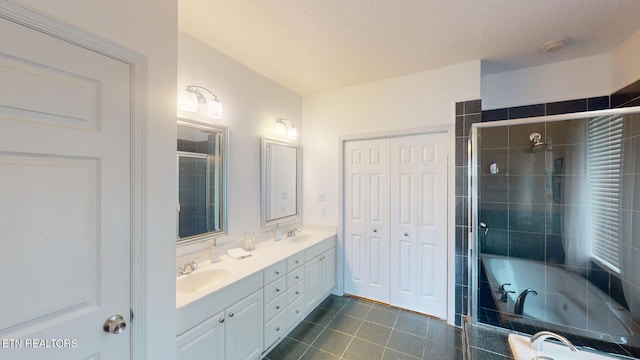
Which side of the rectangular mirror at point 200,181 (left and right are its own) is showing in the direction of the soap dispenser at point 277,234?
left

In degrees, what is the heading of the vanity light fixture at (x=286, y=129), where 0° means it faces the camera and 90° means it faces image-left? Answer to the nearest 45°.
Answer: approximately 315°

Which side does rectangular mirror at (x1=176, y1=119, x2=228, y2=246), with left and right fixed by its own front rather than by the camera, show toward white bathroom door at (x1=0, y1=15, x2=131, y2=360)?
right

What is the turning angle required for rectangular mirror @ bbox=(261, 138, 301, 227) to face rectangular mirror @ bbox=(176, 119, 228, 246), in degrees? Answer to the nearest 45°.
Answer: approximately 90° to its right

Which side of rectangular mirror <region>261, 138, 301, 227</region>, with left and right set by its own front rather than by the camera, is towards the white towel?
right

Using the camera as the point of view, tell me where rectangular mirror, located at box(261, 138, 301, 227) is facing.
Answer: facing the viewer and to the right of the viewer

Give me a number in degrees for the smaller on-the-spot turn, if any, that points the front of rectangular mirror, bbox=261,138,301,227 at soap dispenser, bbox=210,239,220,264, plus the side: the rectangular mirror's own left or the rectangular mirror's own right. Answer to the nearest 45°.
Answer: approximately 90° to the rectangular mirror's own right
